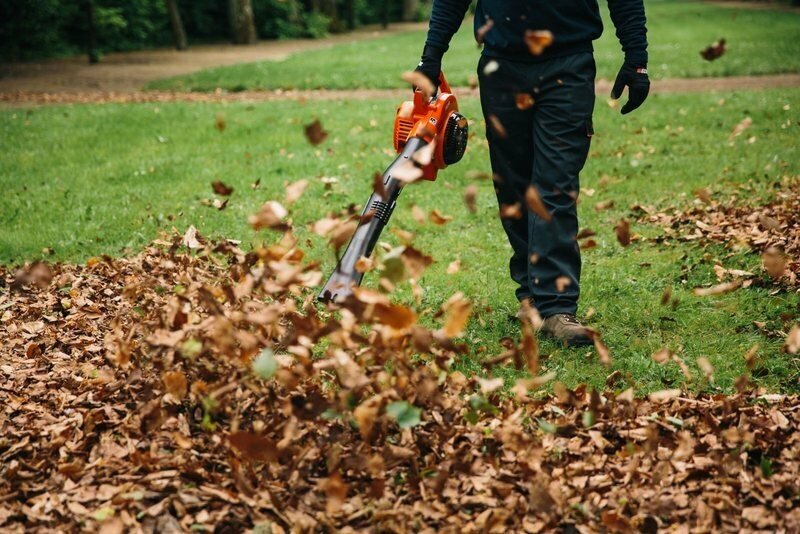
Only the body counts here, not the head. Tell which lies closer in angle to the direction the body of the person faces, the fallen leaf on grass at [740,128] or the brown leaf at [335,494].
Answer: the brown leaf

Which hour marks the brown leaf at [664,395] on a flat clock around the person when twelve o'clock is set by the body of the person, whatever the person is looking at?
The brown leaf is roughly at 11 o'clock from the person.

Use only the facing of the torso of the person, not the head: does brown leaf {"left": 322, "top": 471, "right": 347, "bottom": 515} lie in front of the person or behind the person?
in front

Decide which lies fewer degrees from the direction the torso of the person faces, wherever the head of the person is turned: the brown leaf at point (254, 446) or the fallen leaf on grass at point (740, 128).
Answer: the brown leaf

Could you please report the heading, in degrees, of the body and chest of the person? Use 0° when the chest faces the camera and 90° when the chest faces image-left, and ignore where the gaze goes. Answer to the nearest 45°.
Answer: approximately 0°

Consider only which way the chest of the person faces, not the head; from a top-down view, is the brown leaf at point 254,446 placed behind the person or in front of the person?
in front

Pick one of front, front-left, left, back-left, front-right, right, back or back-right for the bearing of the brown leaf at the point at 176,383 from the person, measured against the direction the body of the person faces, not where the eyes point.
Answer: front-right

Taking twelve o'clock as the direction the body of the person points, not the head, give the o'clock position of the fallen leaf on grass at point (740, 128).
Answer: The fallen leaf on grass is roughly at 7 o'clock from the person.
